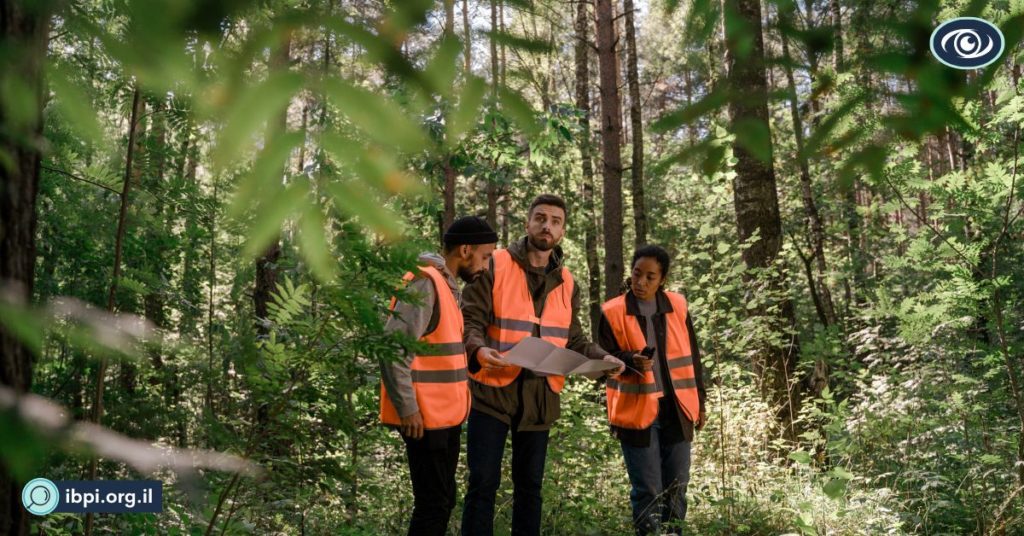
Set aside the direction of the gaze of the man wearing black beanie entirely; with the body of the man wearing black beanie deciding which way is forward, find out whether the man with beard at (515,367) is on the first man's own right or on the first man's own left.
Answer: on the first man's own left

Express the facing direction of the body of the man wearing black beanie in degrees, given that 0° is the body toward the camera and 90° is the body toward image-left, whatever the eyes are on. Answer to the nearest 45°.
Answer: approximately 270°
